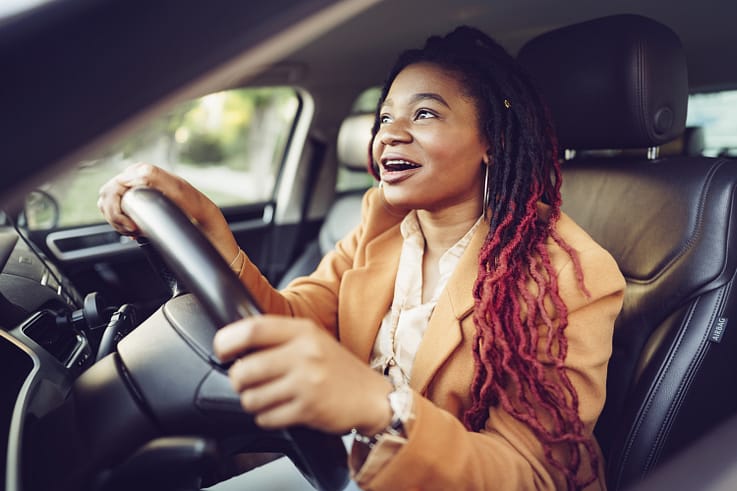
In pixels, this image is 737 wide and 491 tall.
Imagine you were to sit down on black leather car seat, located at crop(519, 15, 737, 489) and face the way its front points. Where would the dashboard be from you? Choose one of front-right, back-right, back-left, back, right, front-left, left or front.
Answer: front

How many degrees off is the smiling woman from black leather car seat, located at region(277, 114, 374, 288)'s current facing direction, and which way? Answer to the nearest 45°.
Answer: approximately 45° to its left

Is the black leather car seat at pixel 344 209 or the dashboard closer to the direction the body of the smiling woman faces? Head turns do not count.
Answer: the dashboard

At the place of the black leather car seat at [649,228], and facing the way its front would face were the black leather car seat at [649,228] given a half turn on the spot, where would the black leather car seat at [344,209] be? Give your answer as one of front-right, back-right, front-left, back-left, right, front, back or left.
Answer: left

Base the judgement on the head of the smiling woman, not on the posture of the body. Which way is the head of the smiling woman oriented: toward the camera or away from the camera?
toward the camera

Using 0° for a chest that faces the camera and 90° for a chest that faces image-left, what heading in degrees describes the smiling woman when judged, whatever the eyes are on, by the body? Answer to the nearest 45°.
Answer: approximately 45°

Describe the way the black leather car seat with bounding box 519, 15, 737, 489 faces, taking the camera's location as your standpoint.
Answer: facing the viewer and to the left of the viewer

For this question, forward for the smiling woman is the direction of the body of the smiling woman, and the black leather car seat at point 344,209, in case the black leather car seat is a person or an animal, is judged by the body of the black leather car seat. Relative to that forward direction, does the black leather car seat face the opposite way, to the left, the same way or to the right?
the same way
